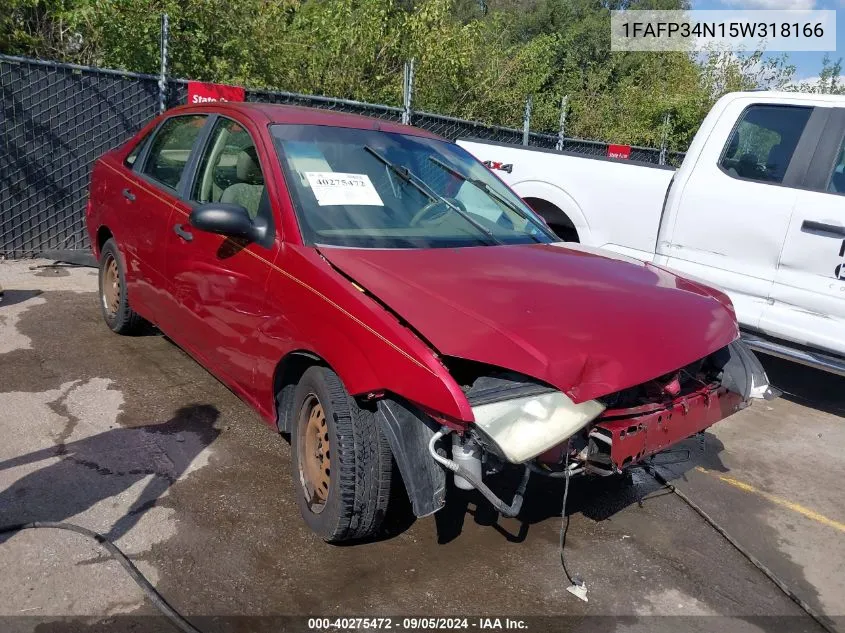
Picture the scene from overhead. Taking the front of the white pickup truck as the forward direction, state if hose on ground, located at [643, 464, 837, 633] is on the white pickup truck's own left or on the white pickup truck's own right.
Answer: on the white pickup truck's own right

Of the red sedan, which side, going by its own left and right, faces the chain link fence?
back

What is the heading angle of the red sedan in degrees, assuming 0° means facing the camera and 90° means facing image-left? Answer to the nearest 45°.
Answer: approximately 315°

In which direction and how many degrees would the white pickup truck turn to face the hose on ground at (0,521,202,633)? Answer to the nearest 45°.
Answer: approximately 90° to its right

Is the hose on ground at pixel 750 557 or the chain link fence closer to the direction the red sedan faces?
the hose on ground

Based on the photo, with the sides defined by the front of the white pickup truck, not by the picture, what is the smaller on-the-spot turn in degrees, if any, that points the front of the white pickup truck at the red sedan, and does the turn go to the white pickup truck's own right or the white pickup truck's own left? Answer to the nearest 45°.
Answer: approximately 90° to the white pickup truck's own right
